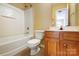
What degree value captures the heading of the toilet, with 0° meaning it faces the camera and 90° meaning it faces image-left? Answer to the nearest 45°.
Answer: approximately 45°
